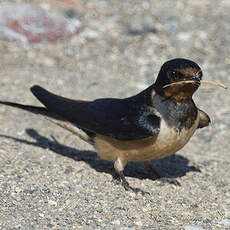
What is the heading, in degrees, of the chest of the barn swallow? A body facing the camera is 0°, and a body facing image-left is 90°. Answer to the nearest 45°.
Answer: approximately 315°

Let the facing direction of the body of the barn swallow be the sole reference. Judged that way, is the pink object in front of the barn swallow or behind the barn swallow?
behind
